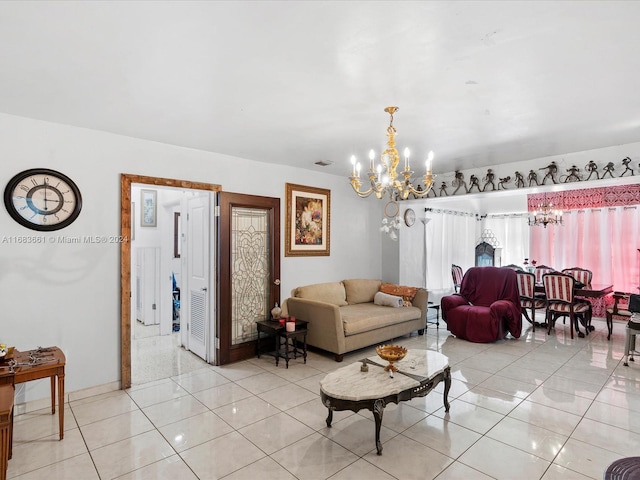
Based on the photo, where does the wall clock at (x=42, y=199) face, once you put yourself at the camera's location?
facing the viewer

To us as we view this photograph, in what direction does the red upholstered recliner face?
facing the viewer and to the left of the viewer

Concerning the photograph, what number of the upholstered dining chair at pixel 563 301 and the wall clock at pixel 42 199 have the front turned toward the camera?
1

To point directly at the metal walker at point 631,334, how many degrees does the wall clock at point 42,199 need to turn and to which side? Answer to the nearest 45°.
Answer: approximately 45° to its left

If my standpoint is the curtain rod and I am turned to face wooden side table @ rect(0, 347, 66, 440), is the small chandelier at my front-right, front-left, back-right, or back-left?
back-left

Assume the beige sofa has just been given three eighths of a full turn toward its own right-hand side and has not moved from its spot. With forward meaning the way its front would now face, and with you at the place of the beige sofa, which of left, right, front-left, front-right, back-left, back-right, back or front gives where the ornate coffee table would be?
left

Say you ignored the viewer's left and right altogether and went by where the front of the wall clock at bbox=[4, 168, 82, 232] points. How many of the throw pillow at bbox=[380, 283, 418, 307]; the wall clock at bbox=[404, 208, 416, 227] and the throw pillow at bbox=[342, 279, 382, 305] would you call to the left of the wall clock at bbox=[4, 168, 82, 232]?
3

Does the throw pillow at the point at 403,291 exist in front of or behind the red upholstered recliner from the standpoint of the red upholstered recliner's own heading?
in front

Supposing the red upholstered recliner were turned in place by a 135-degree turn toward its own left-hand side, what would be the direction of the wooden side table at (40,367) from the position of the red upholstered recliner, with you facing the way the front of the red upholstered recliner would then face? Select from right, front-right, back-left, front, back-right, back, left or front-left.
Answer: back-right

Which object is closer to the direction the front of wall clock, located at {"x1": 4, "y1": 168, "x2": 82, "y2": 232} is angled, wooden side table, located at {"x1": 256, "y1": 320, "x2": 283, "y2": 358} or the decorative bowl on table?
the decorative bowl on table

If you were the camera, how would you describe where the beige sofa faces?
facing the viewer and to the right of the viewer

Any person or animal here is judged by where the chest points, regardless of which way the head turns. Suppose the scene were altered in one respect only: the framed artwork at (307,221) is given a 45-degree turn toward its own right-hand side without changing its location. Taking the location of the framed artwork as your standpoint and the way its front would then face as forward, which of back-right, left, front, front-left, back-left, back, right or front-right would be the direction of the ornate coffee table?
front

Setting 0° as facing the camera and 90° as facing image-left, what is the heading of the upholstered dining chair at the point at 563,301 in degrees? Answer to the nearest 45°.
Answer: approximately 225°

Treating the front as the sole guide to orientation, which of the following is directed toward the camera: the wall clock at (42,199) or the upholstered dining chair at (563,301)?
the wall clock

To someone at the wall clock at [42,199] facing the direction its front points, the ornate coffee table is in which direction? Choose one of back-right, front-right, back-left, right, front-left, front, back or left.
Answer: front-left

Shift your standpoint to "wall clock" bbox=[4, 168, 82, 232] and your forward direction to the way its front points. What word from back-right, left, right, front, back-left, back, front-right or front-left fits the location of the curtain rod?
left

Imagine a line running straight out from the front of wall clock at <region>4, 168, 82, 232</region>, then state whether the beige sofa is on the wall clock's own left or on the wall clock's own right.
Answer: on the wall clock's own left

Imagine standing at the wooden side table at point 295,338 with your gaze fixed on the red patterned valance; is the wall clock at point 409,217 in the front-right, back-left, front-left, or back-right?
front-left

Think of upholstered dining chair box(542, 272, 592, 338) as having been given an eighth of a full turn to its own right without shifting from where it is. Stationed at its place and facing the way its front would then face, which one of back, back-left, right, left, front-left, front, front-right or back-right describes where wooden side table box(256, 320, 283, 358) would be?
back-right
